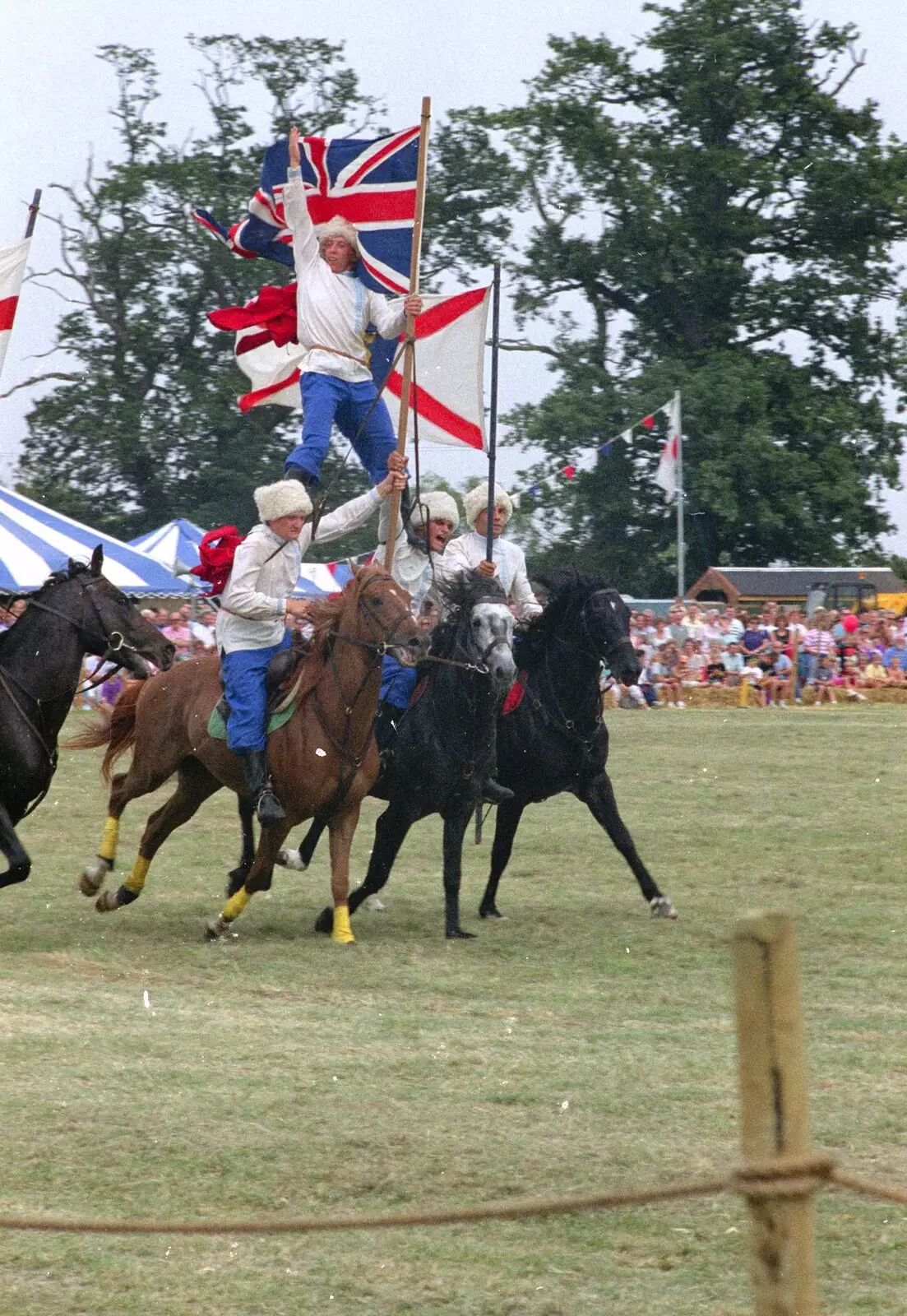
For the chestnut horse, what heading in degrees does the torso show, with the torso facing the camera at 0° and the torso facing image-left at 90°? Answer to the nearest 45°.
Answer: approximately 315°

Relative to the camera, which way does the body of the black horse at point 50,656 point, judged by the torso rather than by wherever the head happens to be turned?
to the viewer's right

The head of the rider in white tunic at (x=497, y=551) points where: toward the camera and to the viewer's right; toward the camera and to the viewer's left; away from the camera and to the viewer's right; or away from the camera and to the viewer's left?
toward the camera and to the viewer's right

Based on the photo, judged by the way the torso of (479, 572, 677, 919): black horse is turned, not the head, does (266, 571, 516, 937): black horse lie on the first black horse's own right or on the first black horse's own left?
on the first black horse's own right

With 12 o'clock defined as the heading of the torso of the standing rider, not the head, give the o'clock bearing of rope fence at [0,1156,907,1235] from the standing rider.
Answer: The rope fence is roughly at 12 o'clock from the standing rider.

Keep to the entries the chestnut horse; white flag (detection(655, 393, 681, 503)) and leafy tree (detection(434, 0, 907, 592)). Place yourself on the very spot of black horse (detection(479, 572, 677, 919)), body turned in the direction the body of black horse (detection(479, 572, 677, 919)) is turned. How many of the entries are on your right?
1

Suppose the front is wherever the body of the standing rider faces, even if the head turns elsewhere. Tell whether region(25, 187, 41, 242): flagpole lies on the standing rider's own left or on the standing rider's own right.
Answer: on the standing rider's own right

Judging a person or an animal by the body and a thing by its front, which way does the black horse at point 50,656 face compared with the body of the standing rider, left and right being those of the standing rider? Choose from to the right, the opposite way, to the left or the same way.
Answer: to the left

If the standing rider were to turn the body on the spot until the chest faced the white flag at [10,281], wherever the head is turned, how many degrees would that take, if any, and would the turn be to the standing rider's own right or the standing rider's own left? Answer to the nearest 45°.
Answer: approximately 135° to the standing rider's own right
